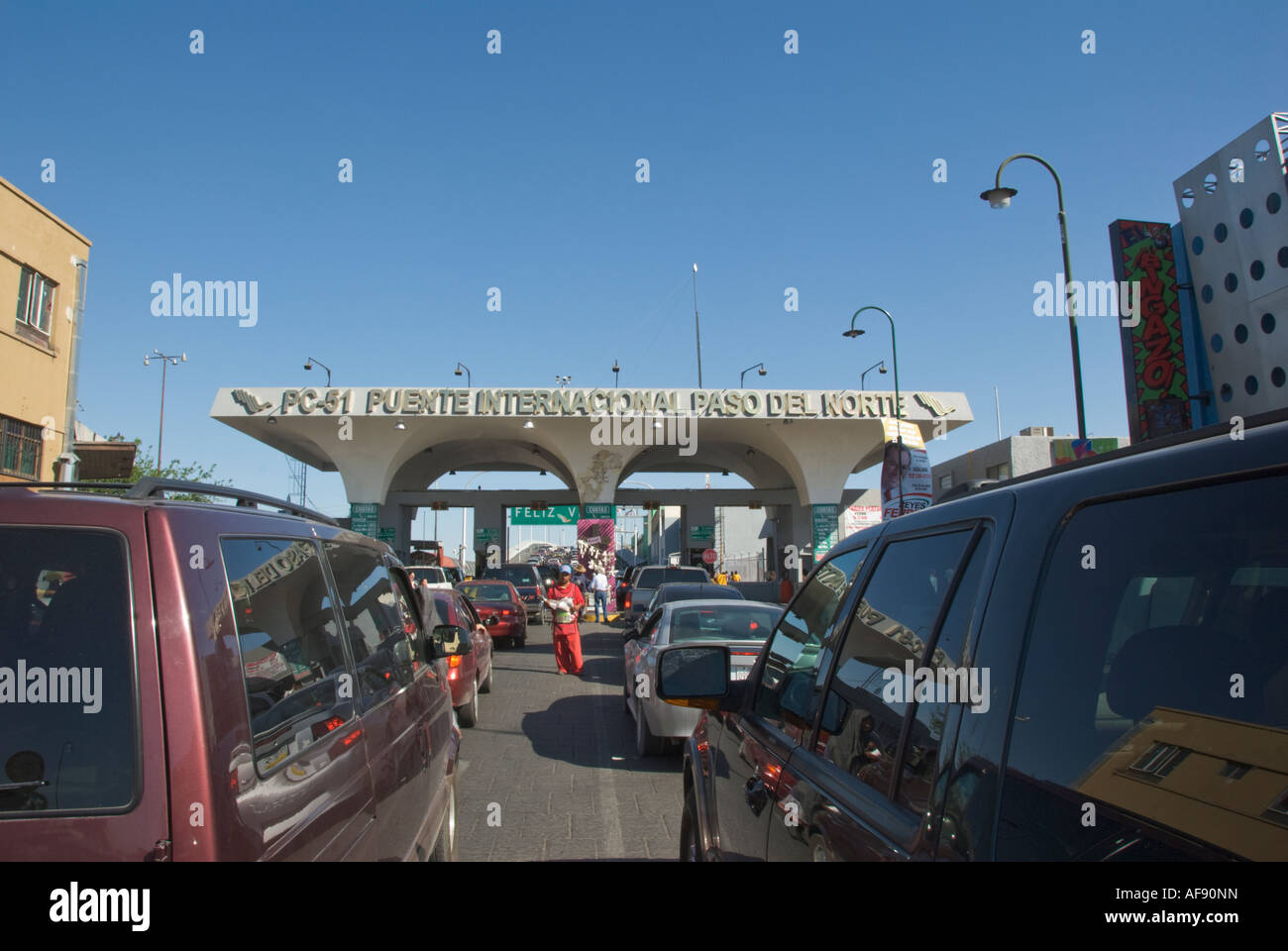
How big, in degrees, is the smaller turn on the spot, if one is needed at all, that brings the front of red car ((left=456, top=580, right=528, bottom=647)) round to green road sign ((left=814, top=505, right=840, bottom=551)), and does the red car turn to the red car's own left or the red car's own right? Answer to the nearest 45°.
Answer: approximately 45° to the red car's own right

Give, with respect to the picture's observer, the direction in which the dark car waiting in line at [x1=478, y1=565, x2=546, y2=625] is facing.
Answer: facing away from the viewer

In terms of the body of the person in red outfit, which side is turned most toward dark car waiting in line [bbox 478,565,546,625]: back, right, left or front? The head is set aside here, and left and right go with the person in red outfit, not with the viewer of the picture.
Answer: back

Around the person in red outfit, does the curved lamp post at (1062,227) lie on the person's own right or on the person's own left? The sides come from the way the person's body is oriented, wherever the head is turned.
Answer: on the person's own left

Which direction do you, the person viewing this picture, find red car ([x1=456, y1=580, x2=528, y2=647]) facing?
facing away from the viewer

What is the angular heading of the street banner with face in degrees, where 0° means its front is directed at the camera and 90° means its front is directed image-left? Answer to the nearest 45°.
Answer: approximately 0°

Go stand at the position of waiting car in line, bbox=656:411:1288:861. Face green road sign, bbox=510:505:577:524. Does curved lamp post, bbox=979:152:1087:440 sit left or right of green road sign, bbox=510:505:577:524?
right

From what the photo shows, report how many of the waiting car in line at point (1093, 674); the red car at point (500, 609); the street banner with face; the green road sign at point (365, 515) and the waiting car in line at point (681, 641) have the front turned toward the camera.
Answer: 2

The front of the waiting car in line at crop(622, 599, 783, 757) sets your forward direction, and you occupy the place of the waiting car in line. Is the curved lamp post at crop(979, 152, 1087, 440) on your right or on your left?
on your right

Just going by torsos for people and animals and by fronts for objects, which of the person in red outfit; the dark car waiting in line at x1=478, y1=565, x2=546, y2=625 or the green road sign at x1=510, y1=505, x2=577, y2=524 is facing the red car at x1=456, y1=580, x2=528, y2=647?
the green road sign
